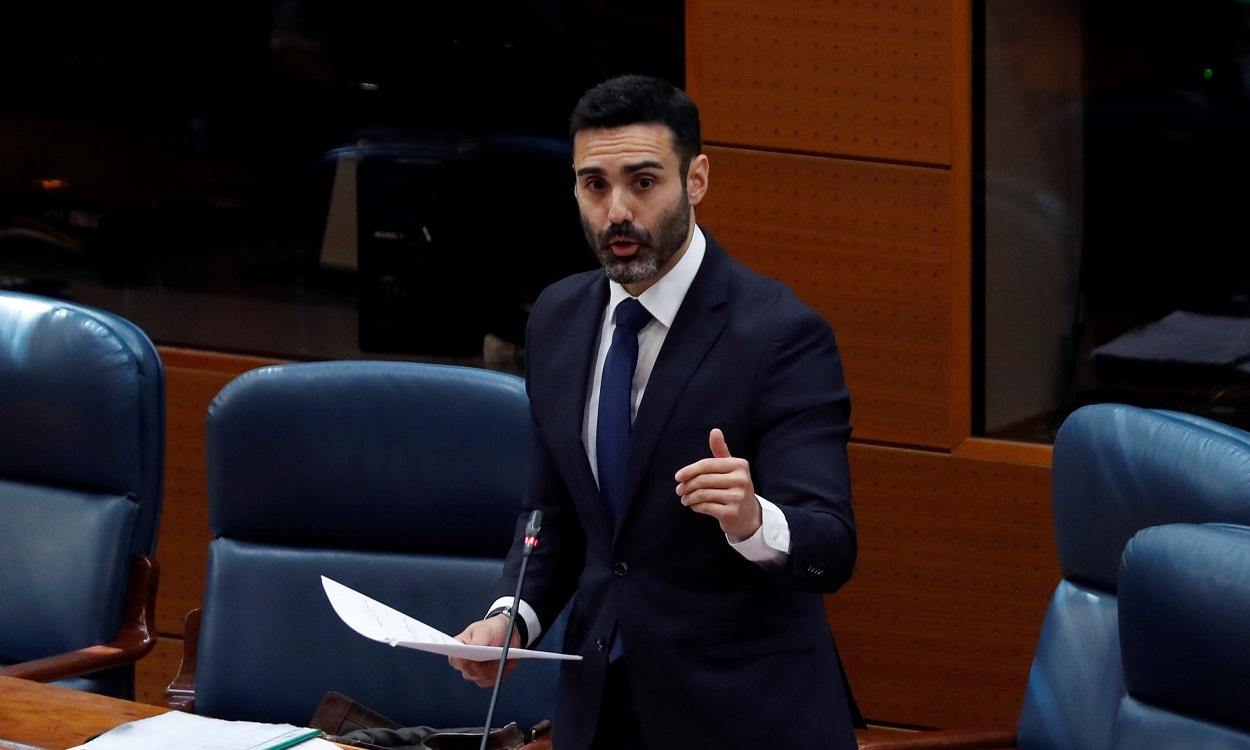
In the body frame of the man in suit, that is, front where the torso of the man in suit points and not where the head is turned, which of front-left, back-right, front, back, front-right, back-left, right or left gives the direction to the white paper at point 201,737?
front-right

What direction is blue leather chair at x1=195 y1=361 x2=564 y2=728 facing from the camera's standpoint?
toward the camera

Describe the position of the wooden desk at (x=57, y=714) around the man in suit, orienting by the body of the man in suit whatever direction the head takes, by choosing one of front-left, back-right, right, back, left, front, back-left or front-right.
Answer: front-right

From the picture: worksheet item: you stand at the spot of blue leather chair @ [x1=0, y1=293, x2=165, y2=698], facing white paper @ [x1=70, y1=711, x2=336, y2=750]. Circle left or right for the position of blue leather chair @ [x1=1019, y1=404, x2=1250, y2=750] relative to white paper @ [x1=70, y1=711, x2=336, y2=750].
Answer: left

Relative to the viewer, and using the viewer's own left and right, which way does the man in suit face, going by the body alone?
facing the viewer and to the left of the viewer

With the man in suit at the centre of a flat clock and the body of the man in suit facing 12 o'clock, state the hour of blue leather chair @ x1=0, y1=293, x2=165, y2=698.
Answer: The blue leather chair is roughly at 3 o'clock from the man in suit.

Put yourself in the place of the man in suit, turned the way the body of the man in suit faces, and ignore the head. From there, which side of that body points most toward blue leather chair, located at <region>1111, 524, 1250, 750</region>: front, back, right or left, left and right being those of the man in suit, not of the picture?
left

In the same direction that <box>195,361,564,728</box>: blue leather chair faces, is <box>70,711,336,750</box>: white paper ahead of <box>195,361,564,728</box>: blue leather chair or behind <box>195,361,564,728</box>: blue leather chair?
ahead

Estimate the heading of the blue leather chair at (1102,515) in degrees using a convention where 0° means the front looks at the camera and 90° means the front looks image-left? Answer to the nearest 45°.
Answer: approximately 45°
